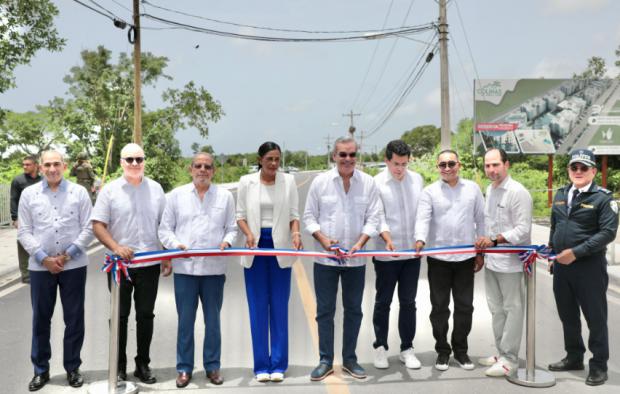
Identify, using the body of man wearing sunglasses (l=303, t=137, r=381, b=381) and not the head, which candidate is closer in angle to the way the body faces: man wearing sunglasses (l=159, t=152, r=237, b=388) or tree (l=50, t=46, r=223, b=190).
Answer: the man wearing sunglasses

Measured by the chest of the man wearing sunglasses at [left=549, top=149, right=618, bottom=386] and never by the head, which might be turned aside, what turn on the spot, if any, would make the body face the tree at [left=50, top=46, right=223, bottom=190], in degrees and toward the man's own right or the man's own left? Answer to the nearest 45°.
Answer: approximately 90° to the man's own right

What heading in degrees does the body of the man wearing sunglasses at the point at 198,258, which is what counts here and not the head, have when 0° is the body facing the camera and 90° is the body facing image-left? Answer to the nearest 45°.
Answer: approximately 0°

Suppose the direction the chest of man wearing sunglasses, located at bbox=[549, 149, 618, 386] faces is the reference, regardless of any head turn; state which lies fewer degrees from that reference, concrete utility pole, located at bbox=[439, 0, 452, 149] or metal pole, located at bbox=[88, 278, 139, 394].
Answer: the metal pole

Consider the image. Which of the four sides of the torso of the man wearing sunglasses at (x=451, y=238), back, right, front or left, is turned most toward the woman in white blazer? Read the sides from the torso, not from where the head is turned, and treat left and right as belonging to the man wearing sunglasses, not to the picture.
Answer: right

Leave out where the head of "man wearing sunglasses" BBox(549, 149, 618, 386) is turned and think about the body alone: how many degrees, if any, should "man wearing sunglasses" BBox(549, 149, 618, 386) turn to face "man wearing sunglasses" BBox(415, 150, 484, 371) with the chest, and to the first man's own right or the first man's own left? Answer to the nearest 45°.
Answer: approximately 45° to the first man's own right

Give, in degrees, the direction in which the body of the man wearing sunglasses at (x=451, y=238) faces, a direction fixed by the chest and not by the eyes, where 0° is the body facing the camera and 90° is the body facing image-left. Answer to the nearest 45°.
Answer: approximately 0°
